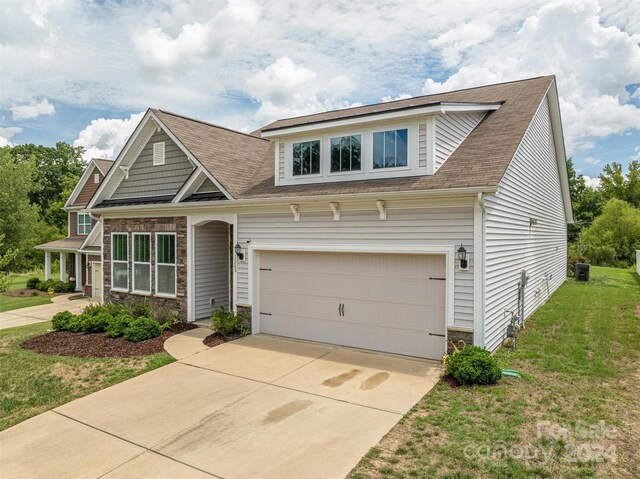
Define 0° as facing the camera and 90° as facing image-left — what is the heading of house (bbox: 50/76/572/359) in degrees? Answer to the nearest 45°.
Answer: approximately 45°

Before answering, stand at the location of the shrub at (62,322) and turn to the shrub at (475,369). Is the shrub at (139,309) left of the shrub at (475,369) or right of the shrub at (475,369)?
left

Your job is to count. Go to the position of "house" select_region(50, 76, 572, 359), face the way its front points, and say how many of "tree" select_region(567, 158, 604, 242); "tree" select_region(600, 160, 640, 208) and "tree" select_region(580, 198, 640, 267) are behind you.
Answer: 3

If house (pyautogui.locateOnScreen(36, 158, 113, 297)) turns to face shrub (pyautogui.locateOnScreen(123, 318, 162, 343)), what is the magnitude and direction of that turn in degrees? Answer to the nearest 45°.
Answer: approximately 45° to its left

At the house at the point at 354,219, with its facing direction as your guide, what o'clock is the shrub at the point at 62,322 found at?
The shrub is roughly at 2 o'clock from the house.

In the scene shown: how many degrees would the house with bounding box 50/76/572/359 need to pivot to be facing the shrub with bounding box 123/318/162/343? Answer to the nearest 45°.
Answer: approximately 45° to its right

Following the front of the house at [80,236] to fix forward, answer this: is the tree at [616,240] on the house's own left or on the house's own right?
on the house's own left

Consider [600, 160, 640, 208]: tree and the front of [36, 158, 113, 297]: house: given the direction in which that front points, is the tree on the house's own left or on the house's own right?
on the house's own left

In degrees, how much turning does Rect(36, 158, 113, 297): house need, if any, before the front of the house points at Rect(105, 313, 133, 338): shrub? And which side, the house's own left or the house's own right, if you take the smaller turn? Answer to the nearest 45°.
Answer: approximately 45° to the house's own left

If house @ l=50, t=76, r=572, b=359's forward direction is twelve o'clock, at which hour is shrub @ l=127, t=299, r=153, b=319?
The shrub is roughly at 2 o'clock from the house.

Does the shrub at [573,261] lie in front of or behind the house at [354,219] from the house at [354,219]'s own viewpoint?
behind

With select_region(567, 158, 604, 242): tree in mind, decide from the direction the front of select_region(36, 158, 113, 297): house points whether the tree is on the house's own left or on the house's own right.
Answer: on the house's own left

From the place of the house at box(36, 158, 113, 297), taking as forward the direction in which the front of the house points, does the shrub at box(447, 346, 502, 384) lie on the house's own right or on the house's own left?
on the house's own left

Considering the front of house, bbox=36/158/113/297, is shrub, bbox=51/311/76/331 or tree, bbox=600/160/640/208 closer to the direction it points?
the shrub
